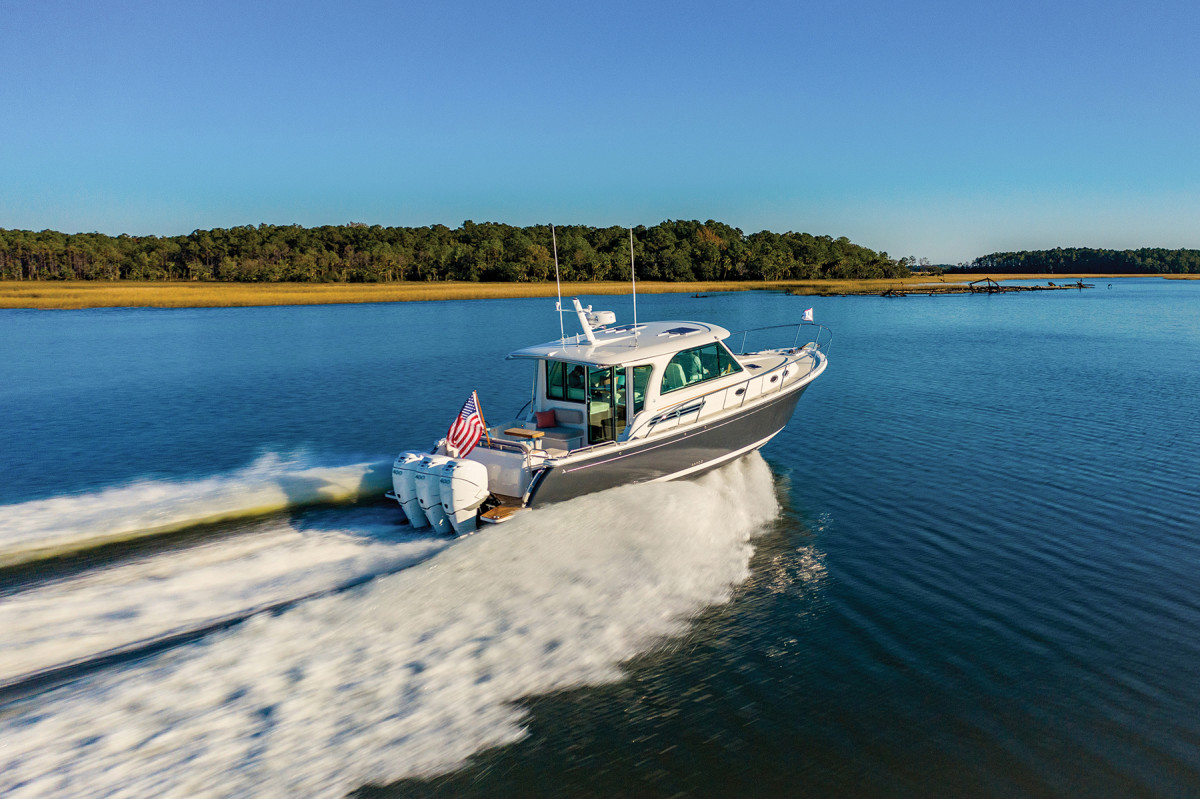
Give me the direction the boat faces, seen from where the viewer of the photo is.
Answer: facing away from the viewer and to the right of the viewer
